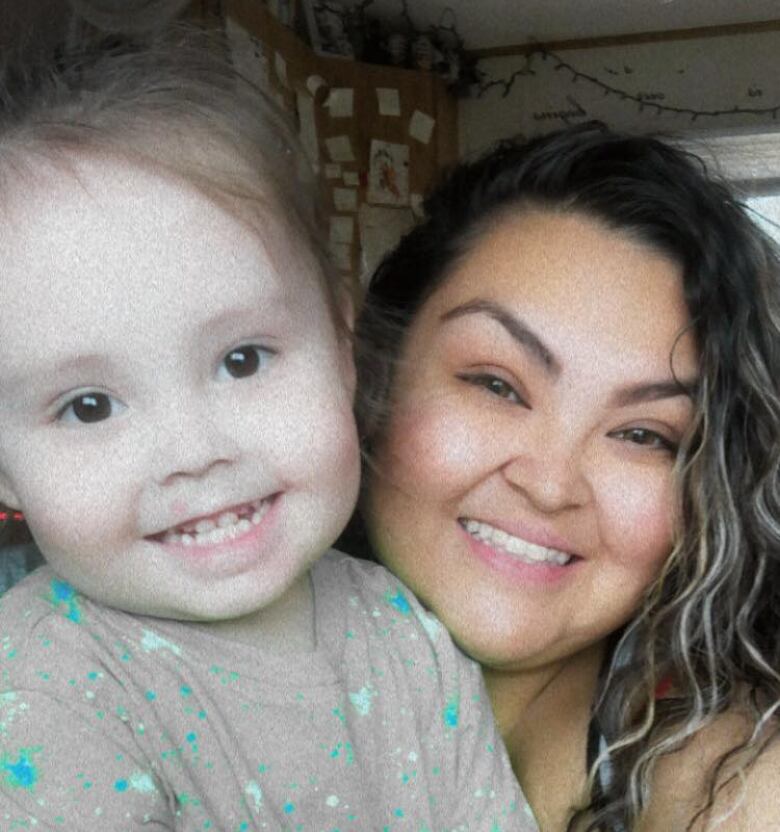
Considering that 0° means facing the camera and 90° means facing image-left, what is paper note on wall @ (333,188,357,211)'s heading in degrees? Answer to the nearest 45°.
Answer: approximately 0°

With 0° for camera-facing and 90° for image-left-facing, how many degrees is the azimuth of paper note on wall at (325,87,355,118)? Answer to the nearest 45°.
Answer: approximately 0°

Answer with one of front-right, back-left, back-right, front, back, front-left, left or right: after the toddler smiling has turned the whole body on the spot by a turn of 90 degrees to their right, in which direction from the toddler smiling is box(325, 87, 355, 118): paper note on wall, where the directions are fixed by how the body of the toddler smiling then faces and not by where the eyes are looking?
right
